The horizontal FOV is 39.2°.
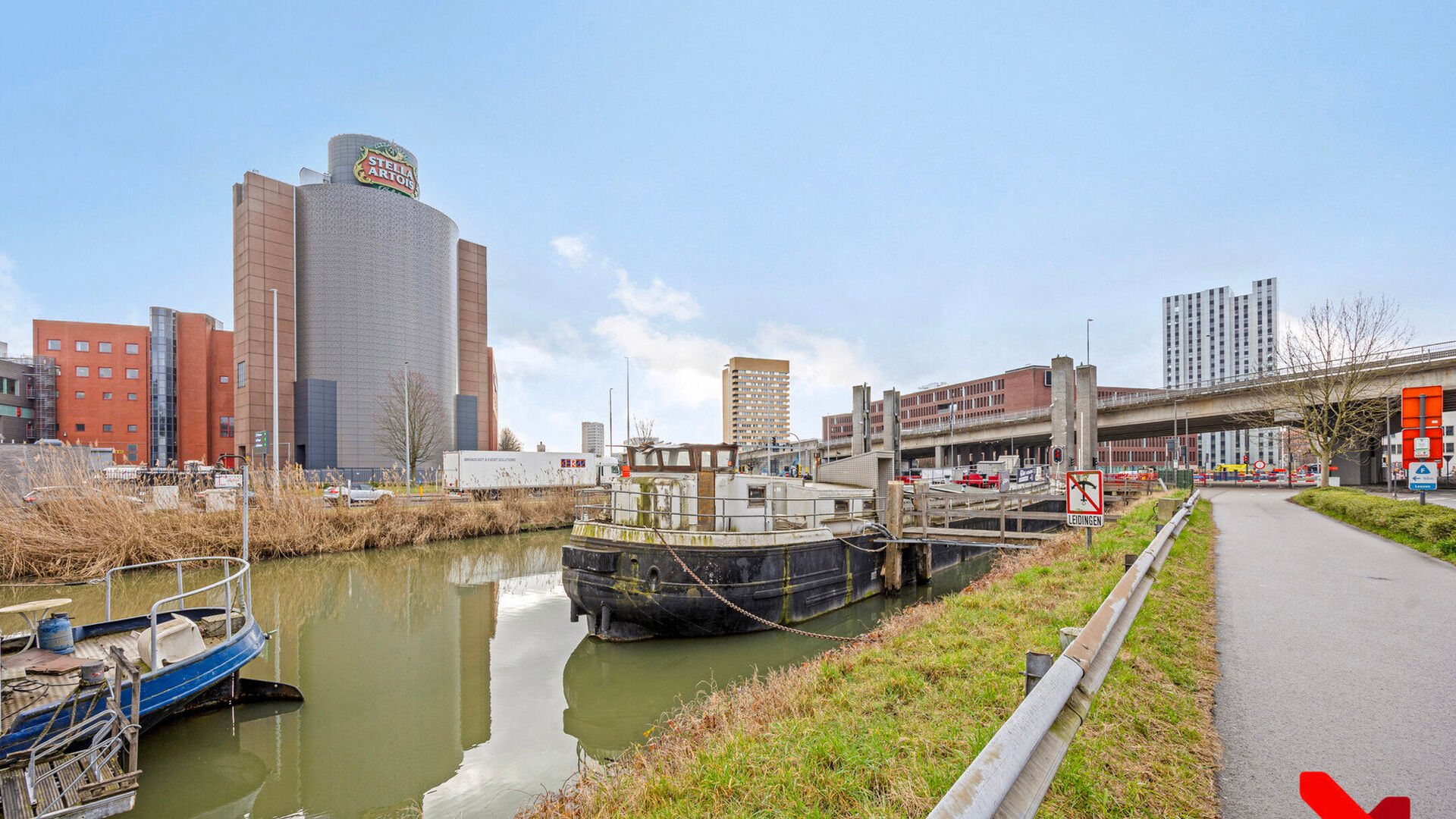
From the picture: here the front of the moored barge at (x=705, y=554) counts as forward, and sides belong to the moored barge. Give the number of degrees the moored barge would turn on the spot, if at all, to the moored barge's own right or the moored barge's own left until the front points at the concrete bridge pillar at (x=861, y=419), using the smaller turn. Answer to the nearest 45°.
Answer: approximately 45° to the moored barge's own left

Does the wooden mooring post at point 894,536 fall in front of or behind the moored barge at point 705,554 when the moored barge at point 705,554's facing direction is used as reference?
in front

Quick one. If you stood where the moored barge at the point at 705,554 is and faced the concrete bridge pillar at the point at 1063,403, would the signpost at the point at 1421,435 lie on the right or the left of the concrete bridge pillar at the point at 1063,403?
right

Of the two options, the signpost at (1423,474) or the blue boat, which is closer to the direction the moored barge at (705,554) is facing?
the signpost

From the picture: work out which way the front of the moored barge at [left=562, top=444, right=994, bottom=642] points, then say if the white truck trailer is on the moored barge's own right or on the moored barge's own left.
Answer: on the moored barge's own left

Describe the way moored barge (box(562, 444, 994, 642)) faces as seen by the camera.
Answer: facing away from the viewer and to the right of the viewer
